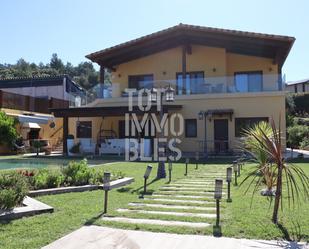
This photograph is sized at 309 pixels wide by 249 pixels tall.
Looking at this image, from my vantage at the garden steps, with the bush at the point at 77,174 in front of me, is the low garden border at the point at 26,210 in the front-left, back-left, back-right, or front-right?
front-left

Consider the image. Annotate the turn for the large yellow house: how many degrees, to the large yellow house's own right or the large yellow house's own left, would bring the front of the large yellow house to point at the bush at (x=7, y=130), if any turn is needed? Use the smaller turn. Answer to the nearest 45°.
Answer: approximately 90° to the large yellow house's own right

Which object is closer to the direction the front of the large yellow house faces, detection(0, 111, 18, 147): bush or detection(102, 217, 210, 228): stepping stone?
the stepping stone

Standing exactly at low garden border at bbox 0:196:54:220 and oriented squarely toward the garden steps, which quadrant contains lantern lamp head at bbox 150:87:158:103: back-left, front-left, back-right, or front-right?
front-left

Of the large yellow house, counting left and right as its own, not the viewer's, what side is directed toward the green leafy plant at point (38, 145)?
right

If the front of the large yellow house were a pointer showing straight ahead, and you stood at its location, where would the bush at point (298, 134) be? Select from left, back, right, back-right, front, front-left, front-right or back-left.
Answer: front-left

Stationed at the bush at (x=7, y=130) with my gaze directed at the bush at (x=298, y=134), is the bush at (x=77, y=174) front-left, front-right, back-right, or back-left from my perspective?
front-right

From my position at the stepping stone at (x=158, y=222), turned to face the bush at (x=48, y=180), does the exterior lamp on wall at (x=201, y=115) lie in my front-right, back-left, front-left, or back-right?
front-right

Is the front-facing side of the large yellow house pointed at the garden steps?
yes

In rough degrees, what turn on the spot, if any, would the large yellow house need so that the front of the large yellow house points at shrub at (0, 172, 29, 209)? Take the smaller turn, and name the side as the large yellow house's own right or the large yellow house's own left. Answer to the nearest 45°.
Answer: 0° — it already faces it

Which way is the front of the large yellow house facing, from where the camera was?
facing the viewer

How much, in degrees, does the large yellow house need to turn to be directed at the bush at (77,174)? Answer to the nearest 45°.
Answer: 0° — it already faces it

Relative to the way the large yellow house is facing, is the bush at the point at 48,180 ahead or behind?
ahead

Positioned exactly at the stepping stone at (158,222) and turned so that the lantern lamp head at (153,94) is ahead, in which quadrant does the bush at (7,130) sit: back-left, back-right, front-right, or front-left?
front-left
